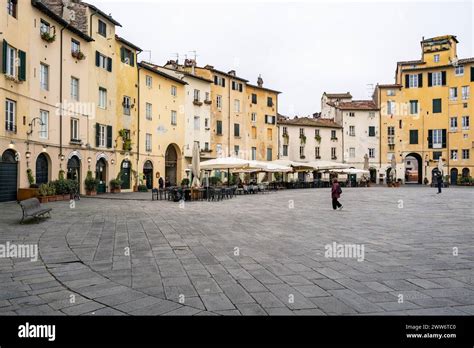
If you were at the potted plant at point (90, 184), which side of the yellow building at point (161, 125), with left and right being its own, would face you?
right

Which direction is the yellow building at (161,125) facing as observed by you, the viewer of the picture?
facing the viewer and to the right of the viewer

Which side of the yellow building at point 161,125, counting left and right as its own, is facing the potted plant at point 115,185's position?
right
